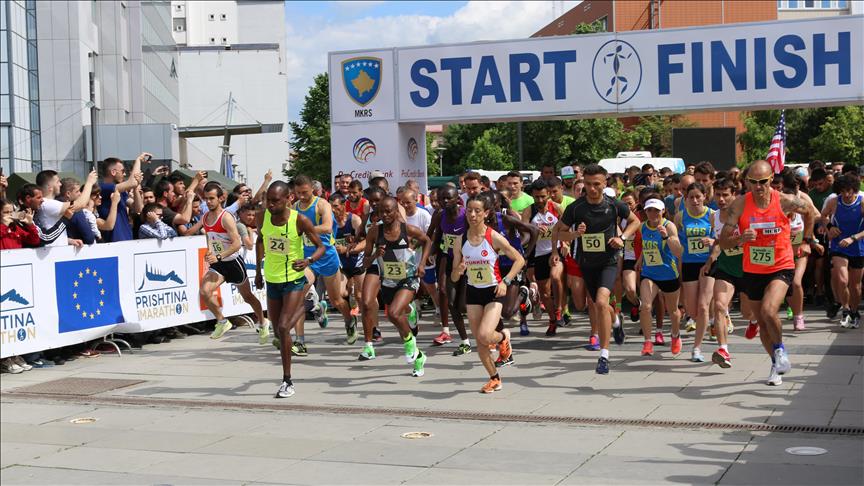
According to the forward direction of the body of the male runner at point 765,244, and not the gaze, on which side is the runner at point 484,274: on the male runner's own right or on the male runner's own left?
on the male runner's own right

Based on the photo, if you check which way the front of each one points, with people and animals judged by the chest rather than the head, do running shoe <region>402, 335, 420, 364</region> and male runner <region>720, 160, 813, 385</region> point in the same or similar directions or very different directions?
same or similar directions

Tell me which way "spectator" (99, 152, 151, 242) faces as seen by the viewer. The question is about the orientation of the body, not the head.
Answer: to the viewer's right

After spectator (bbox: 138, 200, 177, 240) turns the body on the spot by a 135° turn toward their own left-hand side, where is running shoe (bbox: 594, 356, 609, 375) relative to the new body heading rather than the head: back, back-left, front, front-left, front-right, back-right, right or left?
back

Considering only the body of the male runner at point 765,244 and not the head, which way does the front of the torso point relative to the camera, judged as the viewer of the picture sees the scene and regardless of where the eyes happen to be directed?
toward the camera

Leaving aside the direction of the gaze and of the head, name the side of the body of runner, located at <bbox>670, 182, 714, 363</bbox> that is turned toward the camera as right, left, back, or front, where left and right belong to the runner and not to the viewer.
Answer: front

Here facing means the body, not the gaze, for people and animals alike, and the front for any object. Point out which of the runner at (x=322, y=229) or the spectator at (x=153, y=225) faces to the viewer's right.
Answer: the spectator

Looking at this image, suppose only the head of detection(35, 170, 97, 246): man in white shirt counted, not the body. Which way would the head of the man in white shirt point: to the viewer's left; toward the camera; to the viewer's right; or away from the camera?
to the viewer's right

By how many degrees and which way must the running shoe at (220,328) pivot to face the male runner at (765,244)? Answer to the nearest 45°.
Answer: approximately 90° to its left

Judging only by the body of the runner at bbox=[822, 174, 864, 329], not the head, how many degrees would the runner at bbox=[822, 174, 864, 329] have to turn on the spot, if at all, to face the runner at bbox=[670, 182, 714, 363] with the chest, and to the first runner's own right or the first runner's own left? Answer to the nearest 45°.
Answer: approximately 45° to the first runner's own right

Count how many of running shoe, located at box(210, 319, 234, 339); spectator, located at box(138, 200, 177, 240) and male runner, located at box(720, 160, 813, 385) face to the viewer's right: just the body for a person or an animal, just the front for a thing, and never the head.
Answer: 1

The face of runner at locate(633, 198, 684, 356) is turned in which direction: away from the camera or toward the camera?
toward the camera

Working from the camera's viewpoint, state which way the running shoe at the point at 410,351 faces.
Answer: facing the viewer

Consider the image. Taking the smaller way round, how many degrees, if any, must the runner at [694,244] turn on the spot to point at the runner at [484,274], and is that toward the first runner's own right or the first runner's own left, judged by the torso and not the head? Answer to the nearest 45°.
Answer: approximately 45° to the first runner's own right

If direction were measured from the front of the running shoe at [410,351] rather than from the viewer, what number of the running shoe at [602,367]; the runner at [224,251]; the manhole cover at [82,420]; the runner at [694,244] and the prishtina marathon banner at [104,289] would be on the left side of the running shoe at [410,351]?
2
